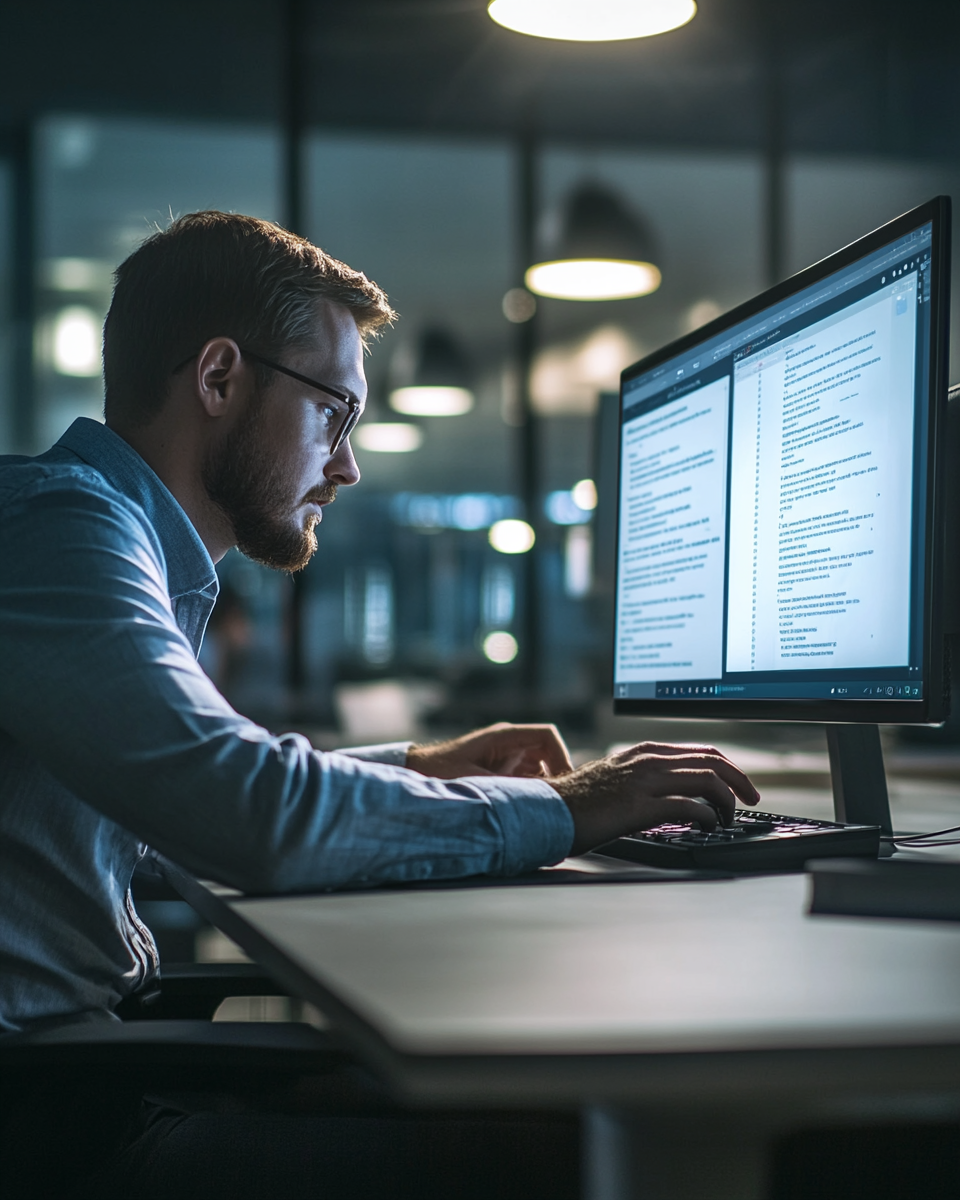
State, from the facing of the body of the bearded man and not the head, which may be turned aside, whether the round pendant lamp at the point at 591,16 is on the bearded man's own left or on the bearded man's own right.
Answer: on the bearded man's own left

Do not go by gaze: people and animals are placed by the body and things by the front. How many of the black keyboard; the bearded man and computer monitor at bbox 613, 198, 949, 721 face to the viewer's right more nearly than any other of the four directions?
1

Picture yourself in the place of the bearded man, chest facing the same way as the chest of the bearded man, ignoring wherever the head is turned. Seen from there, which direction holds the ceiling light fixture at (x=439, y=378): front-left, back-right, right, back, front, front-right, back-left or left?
left

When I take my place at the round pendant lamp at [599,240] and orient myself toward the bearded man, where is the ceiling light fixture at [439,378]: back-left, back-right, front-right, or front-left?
back-right

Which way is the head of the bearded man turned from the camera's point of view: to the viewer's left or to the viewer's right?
to the viewer's right

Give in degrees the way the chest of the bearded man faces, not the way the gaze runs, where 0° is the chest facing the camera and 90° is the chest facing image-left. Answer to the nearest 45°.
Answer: approximately 270°

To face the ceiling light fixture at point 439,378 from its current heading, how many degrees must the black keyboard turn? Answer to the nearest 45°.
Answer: approximately 135° to its right

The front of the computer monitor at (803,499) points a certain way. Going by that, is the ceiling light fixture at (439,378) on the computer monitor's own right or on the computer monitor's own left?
on the computer monitor's own right

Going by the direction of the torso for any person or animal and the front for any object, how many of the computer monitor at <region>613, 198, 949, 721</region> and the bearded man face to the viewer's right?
1

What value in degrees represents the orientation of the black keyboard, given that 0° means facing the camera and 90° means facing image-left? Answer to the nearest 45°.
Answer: approximately 45°

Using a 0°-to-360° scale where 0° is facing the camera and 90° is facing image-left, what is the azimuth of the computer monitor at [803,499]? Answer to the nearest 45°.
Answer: approximately 45°

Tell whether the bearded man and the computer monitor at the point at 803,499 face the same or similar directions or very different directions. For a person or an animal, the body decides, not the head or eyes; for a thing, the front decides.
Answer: very different directions
